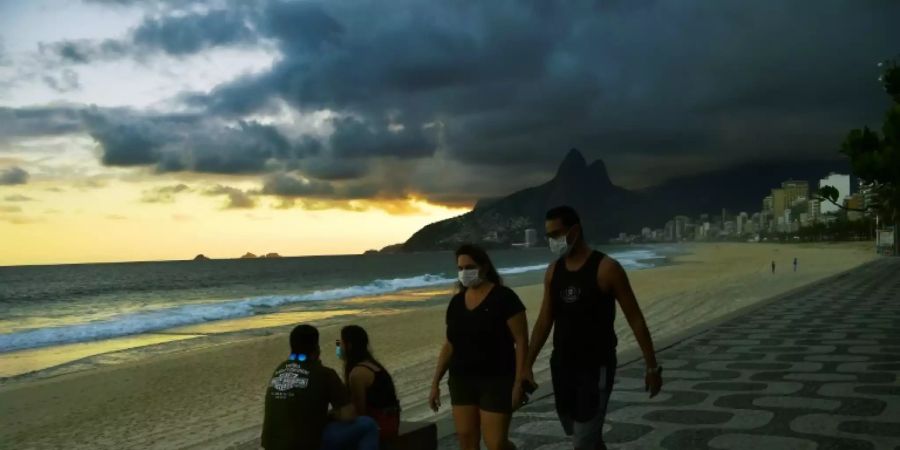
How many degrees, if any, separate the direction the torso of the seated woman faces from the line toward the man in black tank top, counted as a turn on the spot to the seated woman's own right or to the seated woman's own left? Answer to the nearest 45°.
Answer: approximately 180°

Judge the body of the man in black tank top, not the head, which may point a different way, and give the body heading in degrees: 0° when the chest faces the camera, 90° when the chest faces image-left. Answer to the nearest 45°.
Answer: approximately 45°

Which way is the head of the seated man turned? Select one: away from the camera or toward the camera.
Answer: away from the camera

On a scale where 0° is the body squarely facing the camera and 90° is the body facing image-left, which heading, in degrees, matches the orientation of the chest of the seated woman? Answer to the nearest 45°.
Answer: approximately 135°

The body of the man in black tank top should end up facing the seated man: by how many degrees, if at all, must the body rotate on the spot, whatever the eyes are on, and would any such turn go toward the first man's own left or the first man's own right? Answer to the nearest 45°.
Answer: approximately 45° to the first man's own right

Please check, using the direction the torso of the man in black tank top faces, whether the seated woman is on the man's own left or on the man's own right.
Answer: on the man's own right
